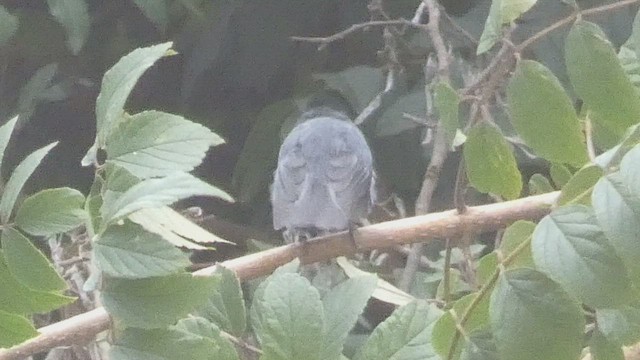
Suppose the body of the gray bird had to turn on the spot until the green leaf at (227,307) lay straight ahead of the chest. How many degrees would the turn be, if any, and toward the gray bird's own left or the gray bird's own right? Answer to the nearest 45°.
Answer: approximately 180°

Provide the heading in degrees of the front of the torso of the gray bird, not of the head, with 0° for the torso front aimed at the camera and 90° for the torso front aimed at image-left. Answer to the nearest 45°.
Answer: approximately 180°

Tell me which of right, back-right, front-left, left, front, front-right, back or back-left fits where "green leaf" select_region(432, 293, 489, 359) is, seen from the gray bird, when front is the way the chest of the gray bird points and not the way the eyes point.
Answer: back
